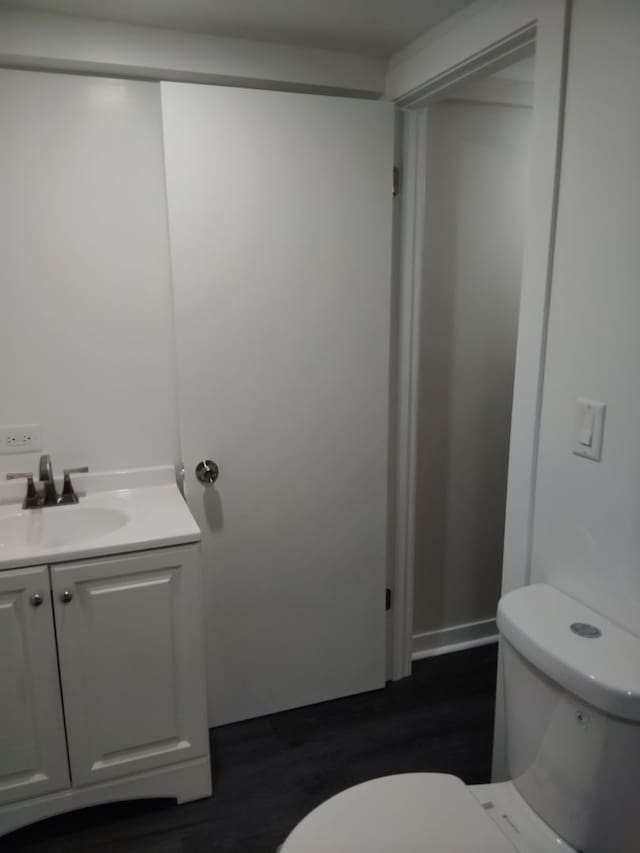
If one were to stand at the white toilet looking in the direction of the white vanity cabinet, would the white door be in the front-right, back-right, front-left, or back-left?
front-right

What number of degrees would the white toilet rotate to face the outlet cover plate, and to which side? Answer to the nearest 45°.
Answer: approximately 45° to its right

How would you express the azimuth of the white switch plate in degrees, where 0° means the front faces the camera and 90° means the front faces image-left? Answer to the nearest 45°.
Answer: approximately 45°

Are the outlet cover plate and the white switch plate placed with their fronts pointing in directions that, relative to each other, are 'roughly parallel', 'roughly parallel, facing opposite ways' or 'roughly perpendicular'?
roughly perpendicular

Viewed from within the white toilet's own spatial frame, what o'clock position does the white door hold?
The white door is roughly at 3 o'clock from the white toilet.

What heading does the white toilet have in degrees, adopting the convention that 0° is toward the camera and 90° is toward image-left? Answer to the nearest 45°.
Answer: approximately 45°

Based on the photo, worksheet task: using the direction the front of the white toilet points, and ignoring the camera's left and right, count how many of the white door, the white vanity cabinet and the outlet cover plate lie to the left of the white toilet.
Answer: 0

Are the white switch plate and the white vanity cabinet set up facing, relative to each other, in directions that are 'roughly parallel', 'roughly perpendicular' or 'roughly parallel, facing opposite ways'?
roughly perpendicular

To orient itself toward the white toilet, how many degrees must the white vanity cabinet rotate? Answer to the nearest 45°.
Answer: approximately 45° to its left

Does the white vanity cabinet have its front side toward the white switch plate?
no

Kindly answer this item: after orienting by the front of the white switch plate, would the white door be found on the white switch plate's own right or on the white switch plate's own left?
on the white switch plate's own right

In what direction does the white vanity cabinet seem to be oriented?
toward the camera

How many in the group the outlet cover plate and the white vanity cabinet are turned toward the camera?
2

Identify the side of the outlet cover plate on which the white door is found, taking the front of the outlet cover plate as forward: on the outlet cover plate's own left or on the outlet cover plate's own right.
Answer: on the outlet cover plate's own left

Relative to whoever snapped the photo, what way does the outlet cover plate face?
facing the viewer

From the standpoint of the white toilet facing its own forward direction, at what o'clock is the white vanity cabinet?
The white vanity cabinet is roughly at 2 o'clock from the white toilet.
